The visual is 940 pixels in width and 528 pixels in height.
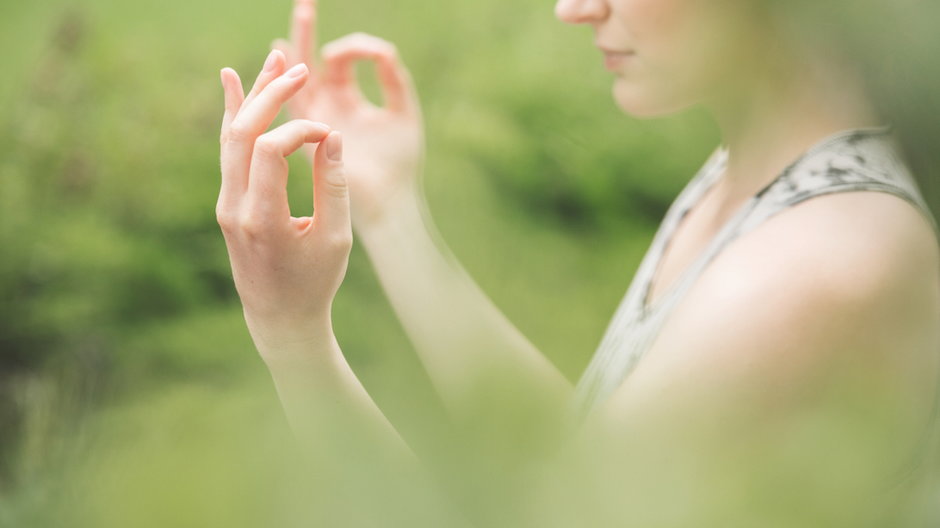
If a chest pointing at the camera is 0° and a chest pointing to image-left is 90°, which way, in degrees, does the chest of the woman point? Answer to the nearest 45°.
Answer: approximately 90°

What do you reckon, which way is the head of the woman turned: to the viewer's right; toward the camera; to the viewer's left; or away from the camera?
to the viewer's left
